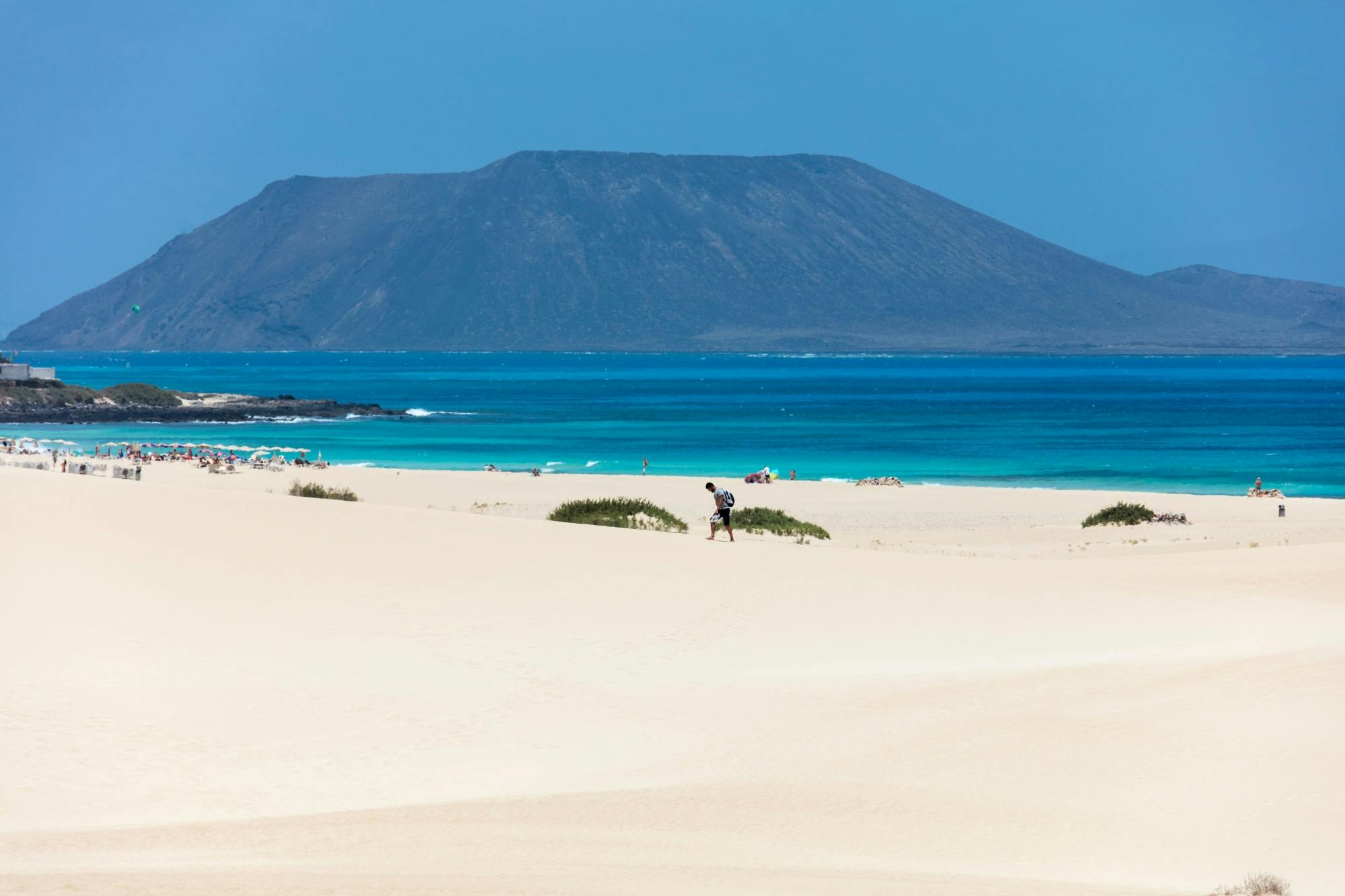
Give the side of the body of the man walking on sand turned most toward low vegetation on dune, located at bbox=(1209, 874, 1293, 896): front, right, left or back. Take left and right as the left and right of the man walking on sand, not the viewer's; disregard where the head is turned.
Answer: left

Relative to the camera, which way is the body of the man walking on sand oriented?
to the viewer's left

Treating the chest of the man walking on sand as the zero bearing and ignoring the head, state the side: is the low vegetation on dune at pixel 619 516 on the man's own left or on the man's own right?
on the man's own right

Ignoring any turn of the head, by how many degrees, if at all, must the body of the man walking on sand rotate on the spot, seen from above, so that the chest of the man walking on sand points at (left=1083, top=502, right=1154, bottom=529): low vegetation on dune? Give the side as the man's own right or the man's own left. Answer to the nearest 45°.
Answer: approximately 135° to the man's own right
